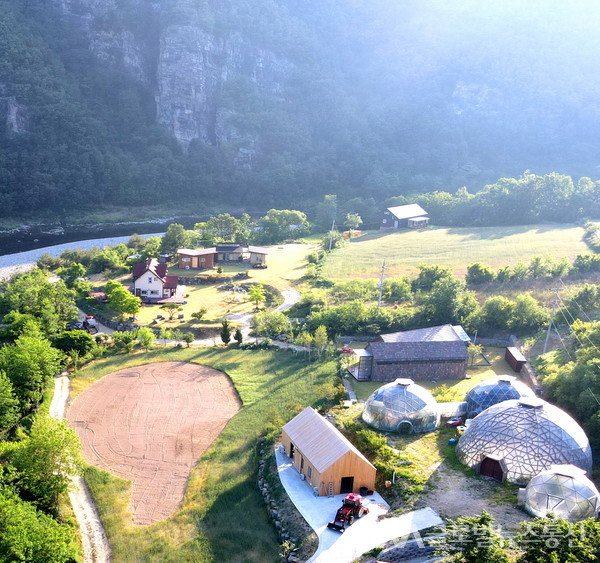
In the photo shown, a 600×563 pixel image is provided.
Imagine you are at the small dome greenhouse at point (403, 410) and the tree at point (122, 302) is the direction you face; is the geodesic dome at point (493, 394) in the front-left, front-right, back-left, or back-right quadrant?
back-right

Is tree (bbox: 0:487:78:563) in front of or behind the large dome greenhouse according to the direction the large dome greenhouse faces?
in front

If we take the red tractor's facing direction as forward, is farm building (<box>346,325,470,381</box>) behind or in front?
behind

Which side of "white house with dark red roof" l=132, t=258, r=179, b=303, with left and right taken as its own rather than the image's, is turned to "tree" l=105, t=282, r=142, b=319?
front

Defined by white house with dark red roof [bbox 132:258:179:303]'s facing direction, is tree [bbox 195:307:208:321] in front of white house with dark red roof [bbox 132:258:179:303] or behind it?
in front

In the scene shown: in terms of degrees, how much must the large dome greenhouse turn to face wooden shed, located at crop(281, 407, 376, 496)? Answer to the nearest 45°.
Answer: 0° — it already faces it

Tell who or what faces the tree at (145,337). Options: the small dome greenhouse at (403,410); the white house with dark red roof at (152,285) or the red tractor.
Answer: the white house with dark red roof

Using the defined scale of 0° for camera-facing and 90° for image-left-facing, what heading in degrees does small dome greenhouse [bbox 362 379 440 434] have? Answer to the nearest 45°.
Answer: approximately 0°

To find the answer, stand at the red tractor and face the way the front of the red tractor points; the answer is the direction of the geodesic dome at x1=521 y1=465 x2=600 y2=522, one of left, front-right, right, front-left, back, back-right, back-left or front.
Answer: back-left

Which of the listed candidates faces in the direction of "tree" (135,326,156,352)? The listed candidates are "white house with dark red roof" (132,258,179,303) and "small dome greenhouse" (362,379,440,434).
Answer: the white house with dark red roof

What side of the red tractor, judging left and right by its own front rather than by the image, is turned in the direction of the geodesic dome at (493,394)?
back

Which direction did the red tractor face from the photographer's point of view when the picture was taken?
facing the viewer and to the left of the viewer

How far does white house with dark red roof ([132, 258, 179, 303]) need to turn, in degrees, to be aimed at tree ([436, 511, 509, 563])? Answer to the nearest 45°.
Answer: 0° — it already faces it

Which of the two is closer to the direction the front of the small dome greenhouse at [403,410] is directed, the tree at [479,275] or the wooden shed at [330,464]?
the wooden shed

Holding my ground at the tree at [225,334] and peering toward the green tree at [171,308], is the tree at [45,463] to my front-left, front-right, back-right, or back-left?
back-left
